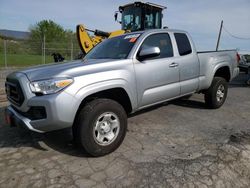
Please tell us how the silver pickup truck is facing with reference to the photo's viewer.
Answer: facing the viewer and to the left of the viewer

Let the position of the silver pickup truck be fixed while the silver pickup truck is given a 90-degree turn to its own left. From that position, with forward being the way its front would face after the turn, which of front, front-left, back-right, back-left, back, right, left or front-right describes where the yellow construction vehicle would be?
back-left

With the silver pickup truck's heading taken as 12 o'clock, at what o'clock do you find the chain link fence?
The chain link fence is roughly at 4 o'clock from the silver pickup truck.
